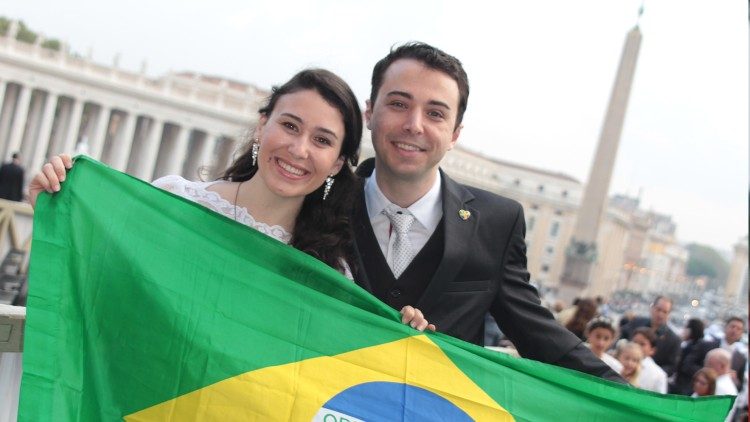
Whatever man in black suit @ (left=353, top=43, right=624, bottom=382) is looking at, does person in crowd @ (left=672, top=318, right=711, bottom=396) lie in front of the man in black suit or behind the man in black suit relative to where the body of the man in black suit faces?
behind

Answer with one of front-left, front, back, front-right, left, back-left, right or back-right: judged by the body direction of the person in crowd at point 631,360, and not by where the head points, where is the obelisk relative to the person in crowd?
back-right

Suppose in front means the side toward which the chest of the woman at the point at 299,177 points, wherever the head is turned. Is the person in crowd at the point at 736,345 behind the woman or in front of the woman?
behind

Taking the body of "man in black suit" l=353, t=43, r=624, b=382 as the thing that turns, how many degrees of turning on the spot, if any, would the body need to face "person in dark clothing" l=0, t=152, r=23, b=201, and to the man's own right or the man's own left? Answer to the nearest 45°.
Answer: approximately 90° to the man's own right

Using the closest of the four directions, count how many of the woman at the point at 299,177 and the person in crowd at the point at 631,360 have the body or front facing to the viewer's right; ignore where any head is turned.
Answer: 0

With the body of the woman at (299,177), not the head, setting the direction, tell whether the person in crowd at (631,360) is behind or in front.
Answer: behind

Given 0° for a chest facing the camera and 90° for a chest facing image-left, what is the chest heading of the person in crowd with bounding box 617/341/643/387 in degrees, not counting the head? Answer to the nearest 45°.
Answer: approximately 45°

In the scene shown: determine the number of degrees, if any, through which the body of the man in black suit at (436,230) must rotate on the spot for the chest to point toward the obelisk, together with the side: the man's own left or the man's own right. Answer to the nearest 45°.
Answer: approximately 135° to the man's own right
